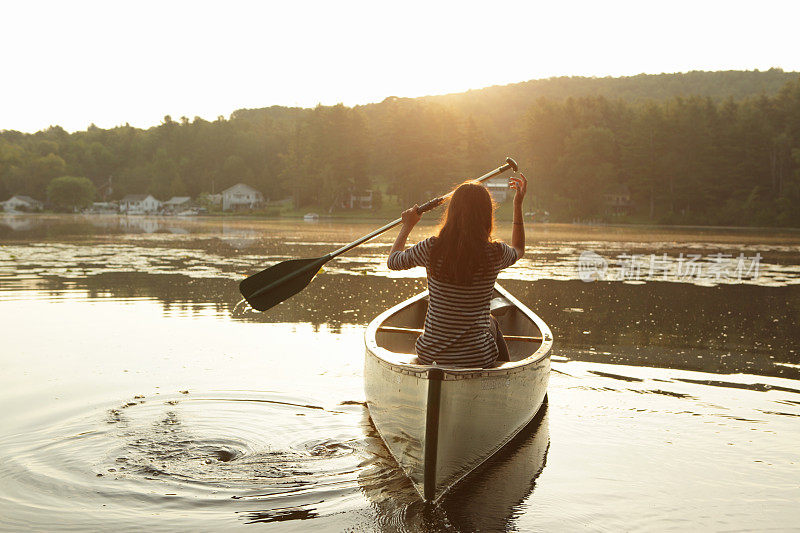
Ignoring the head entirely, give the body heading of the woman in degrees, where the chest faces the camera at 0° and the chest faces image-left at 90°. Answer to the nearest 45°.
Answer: approximately 180°

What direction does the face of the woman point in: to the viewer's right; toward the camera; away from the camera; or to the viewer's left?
away from the camera
